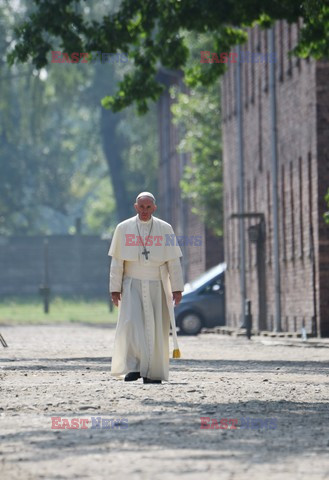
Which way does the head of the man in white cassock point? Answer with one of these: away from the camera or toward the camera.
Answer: toward the camera

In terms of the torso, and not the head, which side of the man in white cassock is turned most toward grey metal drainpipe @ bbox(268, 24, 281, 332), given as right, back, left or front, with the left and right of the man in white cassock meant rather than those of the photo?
back

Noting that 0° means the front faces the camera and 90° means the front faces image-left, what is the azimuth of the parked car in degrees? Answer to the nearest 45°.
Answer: approximately 90°

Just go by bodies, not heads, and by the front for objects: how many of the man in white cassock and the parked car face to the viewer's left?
1

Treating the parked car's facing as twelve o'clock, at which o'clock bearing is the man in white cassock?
The man in white cassock is roughly at 9 o'clock from the parked car.

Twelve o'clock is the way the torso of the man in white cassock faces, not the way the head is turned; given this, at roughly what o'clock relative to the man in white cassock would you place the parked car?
The parked car is roughly at 6 o'clock from the man in white cassock.

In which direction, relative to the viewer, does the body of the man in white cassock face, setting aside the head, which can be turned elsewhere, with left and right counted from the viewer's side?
facing the viewer
